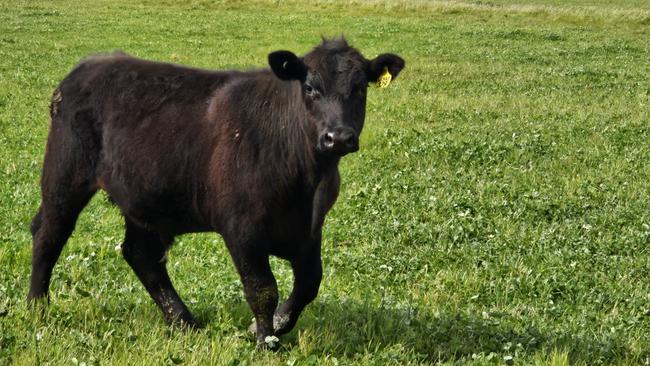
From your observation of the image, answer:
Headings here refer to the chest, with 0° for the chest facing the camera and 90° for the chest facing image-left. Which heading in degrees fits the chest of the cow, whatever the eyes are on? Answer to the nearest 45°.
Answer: approximately 315°
